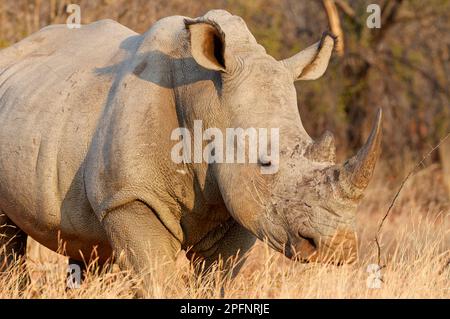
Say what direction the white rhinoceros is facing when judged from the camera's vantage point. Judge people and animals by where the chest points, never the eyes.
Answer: facing the viewer and to the right of the viewer
